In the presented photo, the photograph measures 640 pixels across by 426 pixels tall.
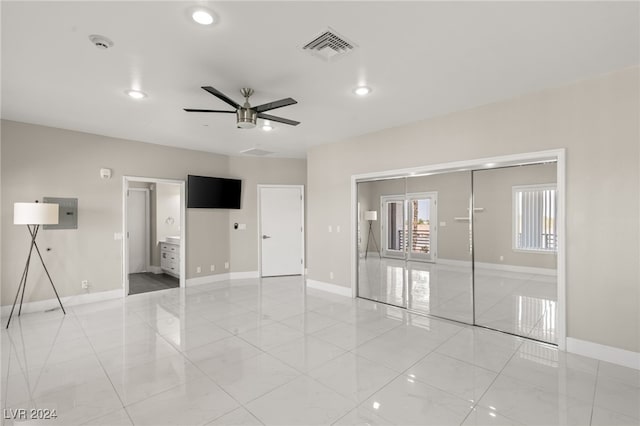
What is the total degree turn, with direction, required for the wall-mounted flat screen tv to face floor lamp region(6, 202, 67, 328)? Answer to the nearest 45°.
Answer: approximately 90° to its right

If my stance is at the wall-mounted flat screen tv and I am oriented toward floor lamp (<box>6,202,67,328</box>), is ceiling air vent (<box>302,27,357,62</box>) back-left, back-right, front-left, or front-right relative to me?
front-left

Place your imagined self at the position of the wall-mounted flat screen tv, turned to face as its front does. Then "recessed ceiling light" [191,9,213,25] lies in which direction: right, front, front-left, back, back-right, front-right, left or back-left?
front-right

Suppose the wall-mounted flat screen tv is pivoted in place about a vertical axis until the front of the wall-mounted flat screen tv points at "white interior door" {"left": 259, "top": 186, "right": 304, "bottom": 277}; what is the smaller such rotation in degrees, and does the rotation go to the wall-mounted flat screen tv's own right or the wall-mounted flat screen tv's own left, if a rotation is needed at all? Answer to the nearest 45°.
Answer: approximately 45° to the wall-mounted flat screen tv's own left

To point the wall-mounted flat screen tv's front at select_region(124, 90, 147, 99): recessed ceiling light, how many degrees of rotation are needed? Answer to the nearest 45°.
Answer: approximately 45° to its right

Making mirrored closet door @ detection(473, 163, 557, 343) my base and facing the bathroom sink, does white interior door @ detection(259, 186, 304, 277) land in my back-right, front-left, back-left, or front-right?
front-right

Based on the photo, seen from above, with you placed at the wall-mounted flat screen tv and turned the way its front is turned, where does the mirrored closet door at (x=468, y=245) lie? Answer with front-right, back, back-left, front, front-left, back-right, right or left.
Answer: front

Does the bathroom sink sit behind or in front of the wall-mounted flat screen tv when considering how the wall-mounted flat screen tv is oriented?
behind

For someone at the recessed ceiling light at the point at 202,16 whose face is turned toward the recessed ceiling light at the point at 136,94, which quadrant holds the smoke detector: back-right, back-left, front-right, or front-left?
front-left

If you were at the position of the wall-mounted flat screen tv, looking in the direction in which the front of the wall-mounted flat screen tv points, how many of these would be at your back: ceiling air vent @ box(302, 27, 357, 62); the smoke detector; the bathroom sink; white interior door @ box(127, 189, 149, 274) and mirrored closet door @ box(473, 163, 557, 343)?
2

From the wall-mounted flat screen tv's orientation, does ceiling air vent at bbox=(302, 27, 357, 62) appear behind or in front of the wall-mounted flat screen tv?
in front

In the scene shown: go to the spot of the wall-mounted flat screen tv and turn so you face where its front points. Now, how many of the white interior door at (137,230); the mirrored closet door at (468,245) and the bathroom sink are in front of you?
1

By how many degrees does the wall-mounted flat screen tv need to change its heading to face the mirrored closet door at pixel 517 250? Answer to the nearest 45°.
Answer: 0° — it already faces it

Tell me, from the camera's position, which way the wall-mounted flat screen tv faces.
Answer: facing the viewer and to the right of the viewer

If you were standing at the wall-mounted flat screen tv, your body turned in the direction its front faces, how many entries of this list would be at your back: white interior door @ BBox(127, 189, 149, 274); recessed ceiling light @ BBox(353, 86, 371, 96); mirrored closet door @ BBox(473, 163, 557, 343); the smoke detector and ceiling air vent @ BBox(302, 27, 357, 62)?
1

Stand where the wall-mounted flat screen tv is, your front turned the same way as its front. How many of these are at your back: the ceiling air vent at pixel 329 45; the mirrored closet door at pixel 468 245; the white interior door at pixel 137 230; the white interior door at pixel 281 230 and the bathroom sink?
2

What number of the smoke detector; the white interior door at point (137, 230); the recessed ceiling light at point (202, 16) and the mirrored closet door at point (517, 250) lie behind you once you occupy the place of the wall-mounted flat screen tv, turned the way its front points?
1
